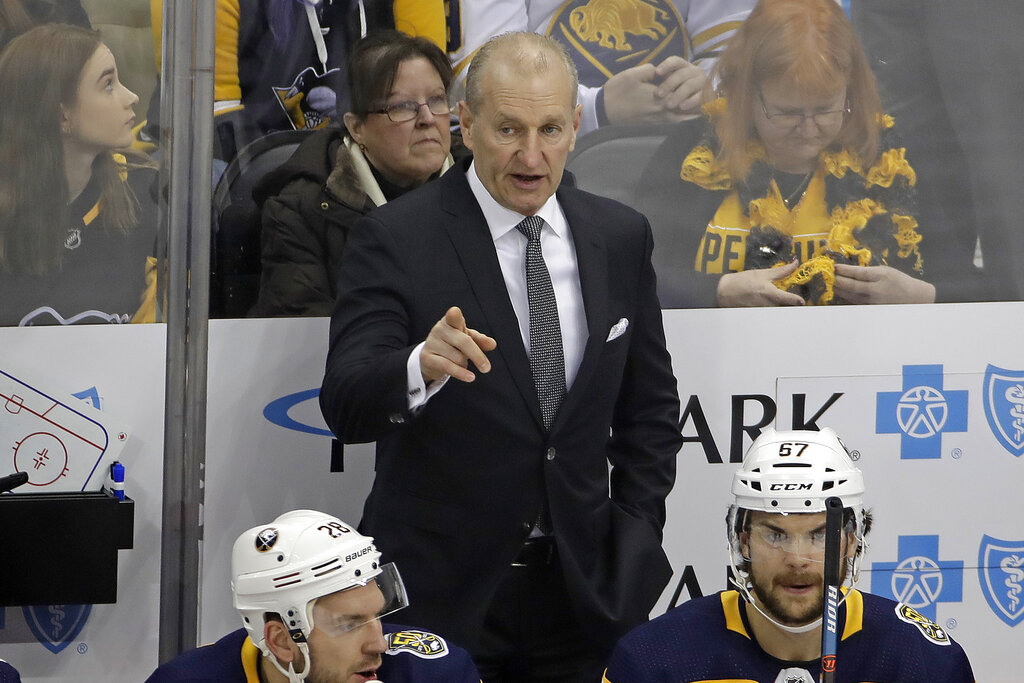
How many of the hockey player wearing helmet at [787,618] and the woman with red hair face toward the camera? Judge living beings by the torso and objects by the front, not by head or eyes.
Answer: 2

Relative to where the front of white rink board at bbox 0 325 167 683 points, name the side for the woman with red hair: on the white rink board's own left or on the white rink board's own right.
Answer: on the white rink board's own left

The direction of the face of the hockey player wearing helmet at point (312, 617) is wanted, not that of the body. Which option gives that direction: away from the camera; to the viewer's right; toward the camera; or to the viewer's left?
to the viewer's right

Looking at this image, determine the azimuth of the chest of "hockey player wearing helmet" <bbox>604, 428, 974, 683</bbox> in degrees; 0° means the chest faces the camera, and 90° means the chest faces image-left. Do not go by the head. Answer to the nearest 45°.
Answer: approximately 0°

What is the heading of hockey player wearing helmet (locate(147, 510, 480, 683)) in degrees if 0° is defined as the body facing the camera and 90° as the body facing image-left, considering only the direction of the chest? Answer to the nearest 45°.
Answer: approximately 315°

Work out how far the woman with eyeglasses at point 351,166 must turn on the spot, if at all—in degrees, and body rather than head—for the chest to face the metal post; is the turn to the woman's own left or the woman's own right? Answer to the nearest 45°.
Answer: approximately 45° to the woman's own right

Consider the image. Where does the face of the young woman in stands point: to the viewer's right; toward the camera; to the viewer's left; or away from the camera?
to the viewer's right

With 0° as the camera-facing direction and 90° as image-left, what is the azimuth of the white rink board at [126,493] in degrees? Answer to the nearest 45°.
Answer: approximately 0°

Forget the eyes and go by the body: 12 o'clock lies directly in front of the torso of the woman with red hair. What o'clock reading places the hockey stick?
The hockey stick is roughly at 12 o'clock from the woman with red hair.
